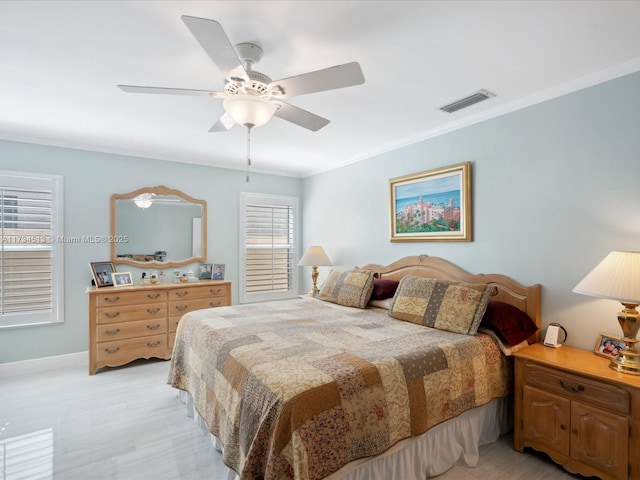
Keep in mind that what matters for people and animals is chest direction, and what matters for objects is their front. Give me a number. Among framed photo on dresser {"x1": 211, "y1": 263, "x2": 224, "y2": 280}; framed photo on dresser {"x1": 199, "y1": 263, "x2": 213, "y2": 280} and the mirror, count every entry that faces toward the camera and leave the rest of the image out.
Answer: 3

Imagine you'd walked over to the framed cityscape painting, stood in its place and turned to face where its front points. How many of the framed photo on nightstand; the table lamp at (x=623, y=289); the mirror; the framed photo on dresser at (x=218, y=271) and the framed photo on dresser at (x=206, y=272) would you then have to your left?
2

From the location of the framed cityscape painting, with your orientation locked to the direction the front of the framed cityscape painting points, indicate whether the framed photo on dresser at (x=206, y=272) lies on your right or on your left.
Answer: on your right

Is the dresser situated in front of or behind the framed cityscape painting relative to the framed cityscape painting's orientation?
in front

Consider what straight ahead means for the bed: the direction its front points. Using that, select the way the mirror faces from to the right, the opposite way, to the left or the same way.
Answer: to the left

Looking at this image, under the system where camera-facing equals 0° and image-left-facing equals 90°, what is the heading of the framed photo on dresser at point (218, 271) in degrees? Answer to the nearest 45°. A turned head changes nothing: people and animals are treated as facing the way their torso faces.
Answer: approximately 0°

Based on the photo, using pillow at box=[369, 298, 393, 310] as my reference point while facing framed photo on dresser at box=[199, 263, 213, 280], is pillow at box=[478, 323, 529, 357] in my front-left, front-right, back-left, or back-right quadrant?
back-left

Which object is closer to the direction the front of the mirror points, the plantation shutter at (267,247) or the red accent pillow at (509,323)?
the red accent pillow

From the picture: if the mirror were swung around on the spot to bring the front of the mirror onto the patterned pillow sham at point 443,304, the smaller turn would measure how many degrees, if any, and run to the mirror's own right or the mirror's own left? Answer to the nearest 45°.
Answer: approximately 45° to the mirror's own left

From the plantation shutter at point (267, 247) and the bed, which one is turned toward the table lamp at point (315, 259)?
the plantation shutter

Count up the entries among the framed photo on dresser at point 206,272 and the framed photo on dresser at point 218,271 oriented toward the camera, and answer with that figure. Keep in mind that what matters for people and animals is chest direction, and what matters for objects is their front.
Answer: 2

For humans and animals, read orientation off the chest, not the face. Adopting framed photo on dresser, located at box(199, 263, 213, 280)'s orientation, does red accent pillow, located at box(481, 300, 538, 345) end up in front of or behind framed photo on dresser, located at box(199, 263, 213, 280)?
in front

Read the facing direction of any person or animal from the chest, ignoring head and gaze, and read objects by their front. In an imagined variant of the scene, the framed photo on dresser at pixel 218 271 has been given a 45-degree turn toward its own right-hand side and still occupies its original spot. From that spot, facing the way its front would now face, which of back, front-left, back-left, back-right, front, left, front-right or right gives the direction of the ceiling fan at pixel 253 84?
front-left

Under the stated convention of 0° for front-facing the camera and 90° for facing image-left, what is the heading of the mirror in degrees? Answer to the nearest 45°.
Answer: approximately 0°

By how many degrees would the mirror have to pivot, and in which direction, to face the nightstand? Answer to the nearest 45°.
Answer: approximately 45° to its left

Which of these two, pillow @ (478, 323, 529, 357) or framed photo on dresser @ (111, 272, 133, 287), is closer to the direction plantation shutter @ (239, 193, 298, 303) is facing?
the pillow
